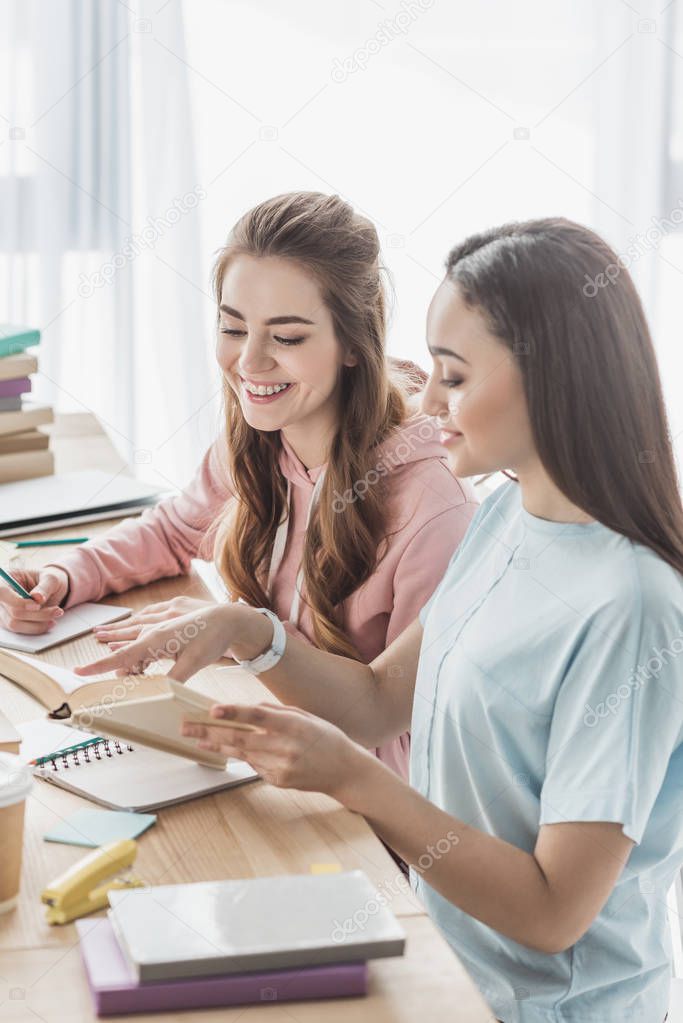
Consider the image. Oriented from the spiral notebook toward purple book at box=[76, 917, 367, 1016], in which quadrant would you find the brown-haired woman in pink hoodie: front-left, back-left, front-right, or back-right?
back-left

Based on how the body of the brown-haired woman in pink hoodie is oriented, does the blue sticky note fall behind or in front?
in front

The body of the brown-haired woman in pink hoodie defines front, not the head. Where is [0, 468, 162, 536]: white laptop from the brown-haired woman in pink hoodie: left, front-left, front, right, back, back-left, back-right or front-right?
right

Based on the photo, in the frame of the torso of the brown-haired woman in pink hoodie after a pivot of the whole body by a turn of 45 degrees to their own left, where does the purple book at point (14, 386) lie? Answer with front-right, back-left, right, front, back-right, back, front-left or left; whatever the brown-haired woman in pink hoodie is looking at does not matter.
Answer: back-right

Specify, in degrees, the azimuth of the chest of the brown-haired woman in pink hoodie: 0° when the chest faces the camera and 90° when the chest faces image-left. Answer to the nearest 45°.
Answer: approximately 45°

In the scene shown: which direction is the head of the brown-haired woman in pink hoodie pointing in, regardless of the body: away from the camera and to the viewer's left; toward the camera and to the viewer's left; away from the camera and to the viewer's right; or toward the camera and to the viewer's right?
toward the camera and to the viewer's left

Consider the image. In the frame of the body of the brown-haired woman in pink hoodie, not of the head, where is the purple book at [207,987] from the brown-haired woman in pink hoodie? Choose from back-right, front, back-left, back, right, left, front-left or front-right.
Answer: front-left

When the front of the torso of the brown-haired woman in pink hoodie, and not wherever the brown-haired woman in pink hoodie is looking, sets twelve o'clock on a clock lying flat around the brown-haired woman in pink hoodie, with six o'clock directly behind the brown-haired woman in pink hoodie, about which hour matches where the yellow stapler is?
The yellow stapler is roughly at 11 o'clock from the brown-haired woman in pink hoodie.

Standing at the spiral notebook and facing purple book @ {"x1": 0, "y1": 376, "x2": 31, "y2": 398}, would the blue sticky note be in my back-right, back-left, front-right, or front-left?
back-left

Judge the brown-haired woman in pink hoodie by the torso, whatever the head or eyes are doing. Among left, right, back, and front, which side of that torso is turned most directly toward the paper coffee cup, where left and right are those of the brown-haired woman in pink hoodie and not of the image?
front
